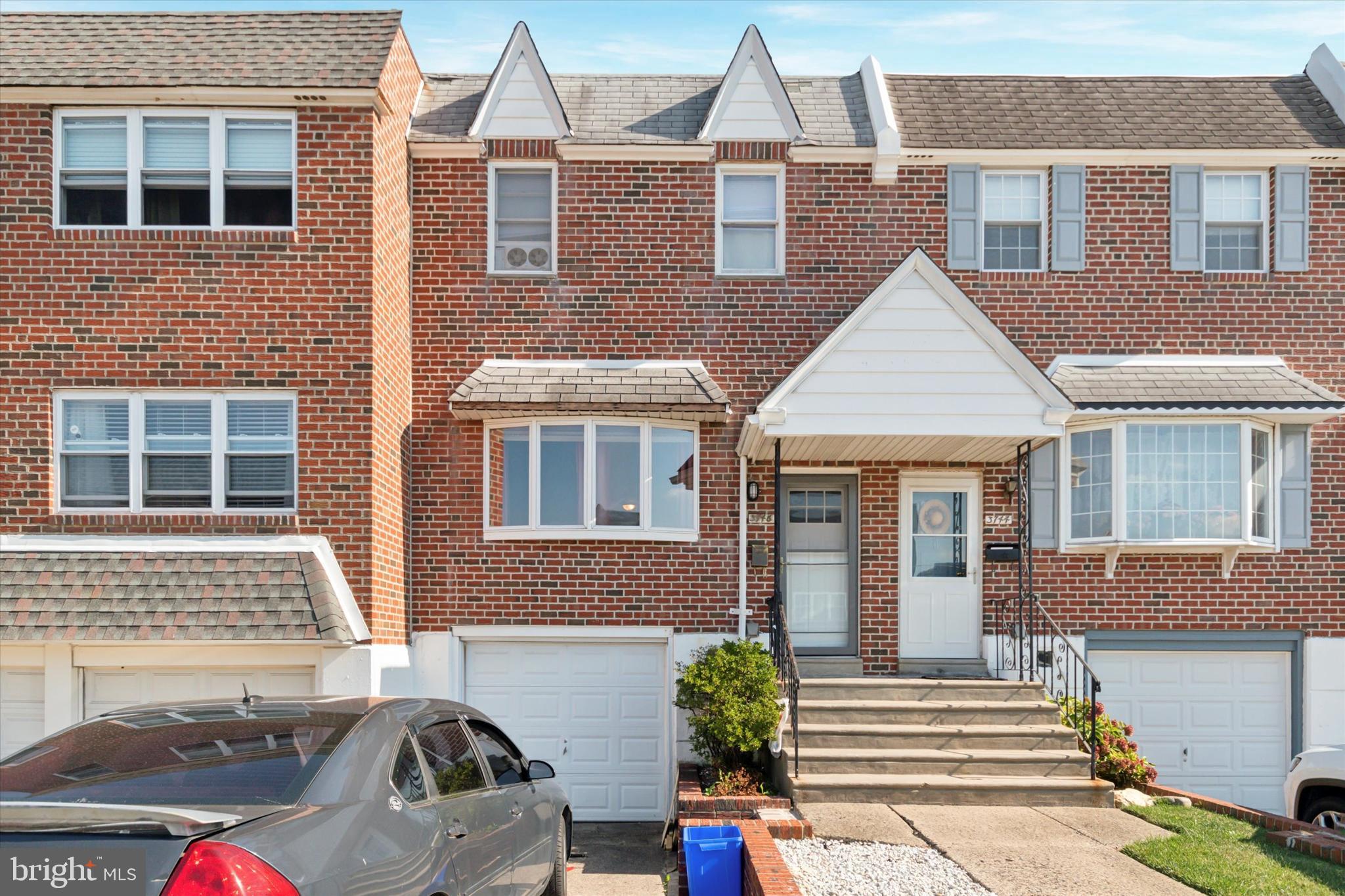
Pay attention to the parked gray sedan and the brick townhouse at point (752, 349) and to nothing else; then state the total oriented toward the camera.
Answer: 1

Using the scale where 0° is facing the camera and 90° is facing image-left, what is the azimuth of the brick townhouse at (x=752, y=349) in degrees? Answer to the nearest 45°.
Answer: approximately 0°

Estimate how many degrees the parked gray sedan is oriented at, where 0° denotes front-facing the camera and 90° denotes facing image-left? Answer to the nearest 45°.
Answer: approximately 225°
